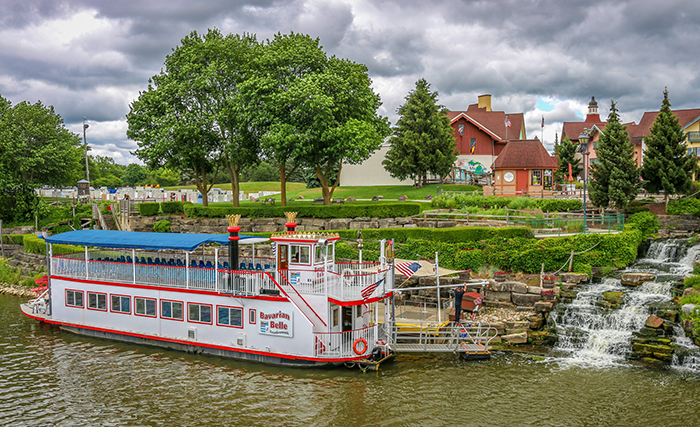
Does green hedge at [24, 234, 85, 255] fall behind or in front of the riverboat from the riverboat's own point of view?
behind

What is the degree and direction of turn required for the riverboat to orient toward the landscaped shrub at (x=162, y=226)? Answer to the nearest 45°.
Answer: approximately 135° to its left

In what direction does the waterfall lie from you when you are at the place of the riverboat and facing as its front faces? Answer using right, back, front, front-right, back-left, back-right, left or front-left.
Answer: front-left

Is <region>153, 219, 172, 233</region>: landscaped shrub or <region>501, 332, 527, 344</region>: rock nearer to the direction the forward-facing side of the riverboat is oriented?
the rock

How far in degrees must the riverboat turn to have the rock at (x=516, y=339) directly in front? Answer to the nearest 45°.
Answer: approximately 45° to its left

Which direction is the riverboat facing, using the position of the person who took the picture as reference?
facing the viewer and to the right of the viewer

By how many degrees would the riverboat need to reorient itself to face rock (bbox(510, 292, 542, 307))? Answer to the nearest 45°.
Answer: approximately 45° to its left
